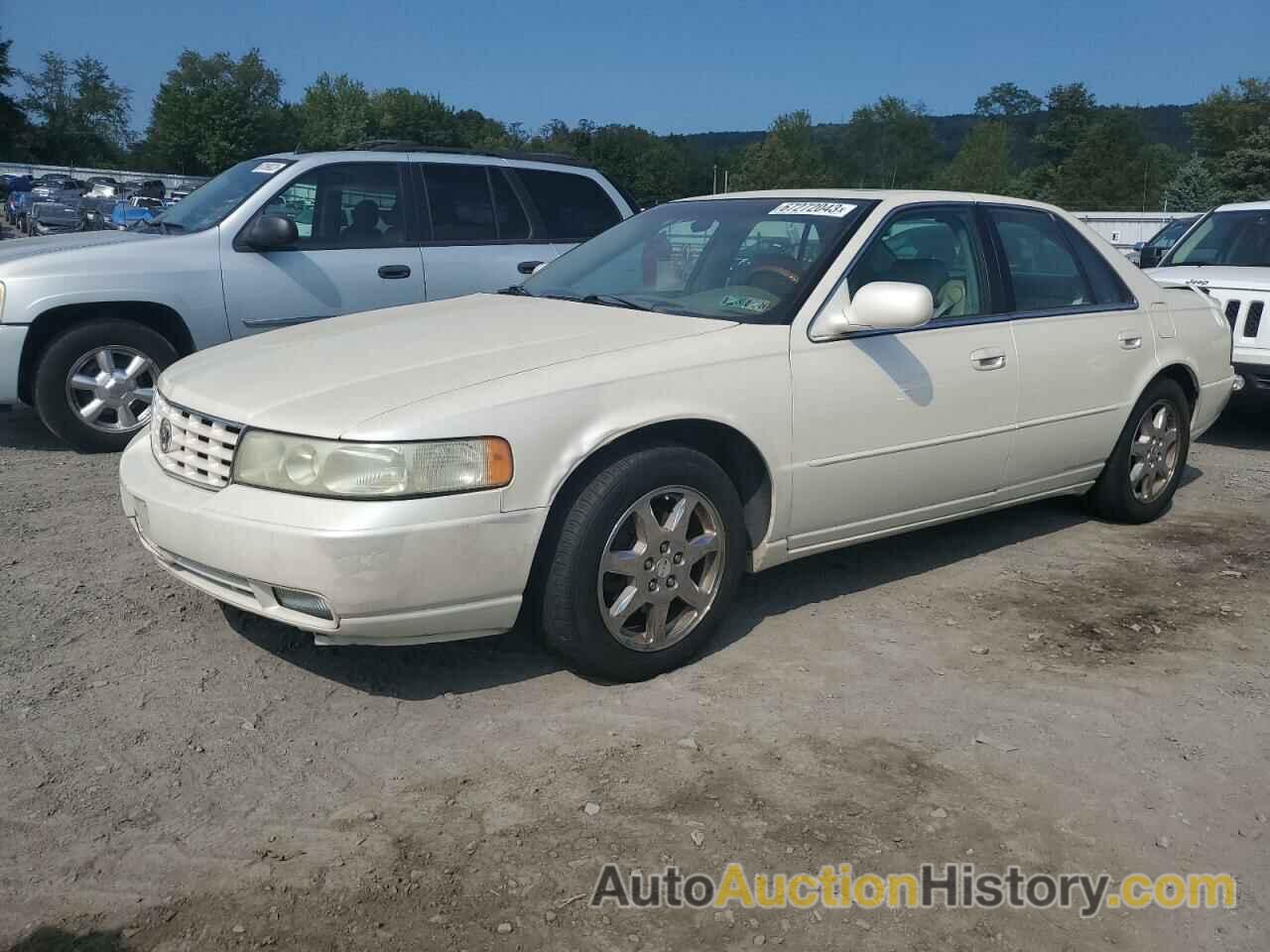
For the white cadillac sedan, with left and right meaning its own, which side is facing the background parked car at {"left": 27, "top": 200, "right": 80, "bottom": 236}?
right

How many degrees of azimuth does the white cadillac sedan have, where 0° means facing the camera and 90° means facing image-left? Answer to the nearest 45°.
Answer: approximately 45°

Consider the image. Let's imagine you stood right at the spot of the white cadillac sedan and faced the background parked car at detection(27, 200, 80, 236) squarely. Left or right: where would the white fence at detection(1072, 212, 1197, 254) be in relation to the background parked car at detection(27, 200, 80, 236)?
right

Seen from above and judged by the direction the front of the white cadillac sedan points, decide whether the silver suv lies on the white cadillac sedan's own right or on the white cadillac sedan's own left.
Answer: on the white cadillac sedan's own right
